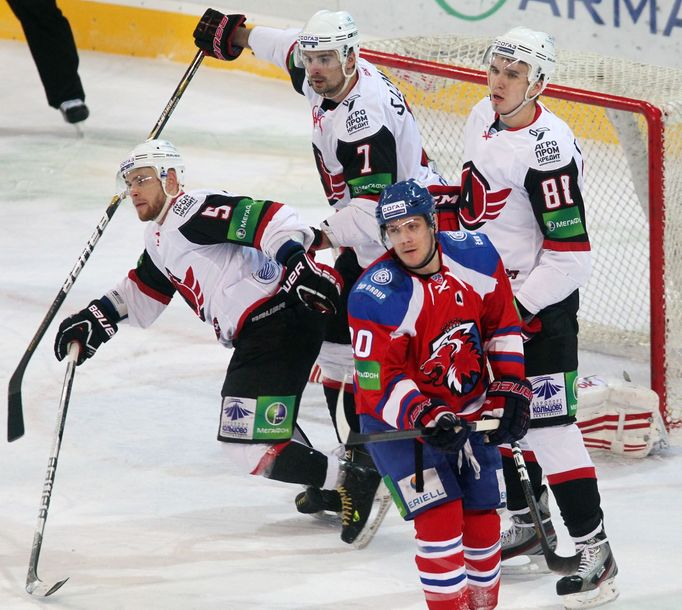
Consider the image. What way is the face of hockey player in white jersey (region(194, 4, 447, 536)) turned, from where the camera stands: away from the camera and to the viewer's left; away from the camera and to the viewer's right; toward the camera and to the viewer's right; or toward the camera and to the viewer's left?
toward the camera and to the viewer's left

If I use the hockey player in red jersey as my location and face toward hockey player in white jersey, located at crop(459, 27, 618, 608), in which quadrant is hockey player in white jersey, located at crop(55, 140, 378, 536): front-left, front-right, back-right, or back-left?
front-left

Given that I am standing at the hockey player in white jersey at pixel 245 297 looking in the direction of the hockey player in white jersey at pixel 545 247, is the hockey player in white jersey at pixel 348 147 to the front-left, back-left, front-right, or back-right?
front-left

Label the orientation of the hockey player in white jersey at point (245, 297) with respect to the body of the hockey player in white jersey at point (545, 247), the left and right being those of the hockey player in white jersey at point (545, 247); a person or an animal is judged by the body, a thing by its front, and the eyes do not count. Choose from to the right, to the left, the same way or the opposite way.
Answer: the same way

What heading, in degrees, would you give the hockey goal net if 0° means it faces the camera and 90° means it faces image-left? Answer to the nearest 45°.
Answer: approximately 45°

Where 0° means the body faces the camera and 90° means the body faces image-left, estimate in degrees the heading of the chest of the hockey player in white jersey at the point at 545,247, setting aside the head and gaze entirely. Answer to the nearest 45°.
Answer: approximately 45°

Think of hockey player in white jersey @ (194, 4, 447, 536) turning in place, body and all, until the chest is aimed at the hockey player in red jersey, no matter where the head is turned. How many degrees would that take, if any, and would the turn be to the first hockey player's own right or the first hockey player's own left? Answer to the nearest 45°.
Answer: approximately 45° to the first hockey player's own left

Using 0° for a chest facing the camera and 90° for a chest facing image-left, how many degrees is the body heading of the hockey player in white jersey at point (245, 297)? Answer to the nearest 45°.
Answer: approximately 45°

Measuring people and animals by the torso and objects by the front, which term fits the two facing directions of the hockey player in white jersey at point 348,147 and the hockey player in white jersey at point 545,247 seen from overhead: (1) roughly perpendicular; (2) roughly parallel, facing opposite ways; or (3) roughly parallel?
roughly parallel

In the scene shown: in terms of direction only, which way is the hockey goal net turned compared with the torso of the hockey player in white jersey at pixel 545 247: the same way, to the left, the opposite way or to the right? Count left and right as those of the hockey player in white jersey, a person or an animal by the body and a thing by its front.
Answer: the same way

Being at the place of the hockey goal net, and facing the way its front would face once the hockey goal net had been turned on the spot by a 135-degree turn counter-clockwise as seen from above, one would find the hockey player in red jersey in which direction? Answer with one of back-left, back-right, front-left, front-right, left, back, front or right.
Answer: right

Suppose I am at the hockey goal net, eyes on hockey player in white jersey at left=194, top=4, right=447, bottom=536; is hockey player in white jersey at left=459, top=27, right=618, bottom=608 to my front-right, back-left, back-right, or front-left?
front-left

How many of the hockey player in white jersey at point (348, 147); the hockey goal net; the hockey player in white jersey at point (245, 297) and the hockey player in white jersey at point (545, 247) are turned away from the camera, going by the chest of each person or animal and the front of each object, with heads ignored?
0

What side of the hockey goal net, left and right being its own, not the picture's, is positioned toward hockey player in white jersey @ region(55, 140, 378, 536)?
front

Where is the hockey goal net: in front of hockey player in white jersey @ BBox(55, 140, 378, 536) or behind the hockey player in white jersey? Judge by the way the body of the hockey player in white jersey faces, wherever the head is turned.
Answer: behind

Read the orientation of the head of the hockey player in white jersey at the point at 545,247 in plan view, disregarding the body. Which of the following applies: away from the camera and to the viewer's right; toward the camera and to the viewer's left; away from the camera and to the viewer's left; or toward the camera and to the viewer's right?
toward the camera and to the viewer's left
